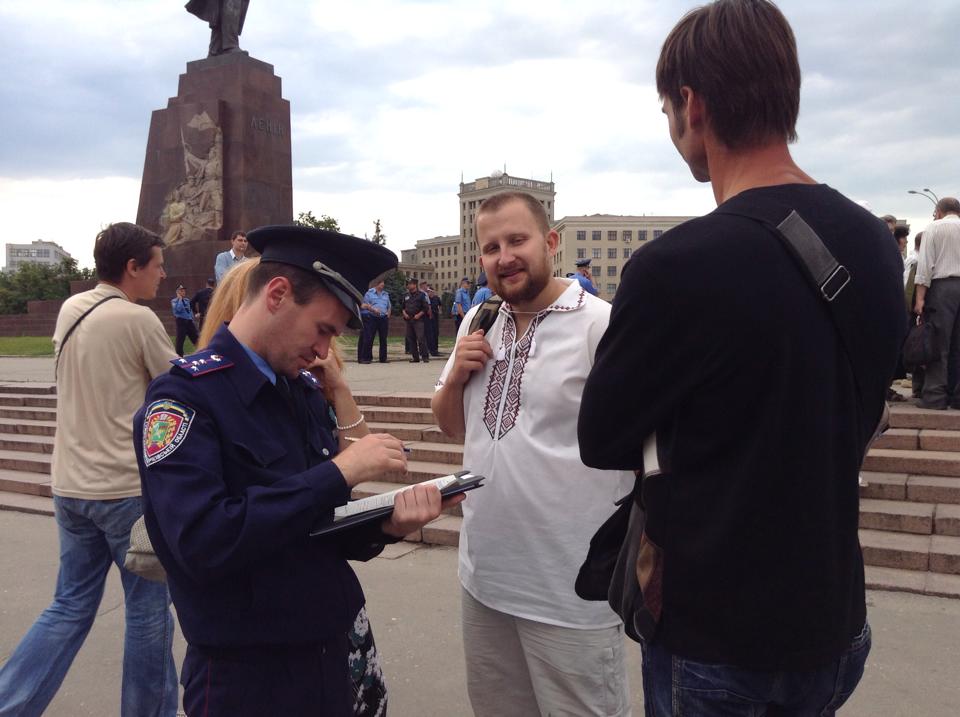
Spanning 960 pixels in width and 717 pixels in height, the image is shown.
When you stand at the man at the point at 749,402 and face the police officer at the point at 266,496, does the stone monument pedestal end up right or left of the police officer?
right

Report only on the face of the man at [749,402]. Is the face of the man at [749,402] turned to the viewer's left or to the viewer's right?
to the viewer's left

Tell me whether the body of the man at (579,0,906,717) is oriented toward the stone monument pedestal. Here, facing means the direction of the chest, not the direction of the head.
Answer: yes

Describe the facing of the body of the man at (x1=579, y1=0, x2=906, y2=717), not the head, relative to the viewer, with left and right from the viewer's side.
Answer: facing away from the viewer and to the left of the viewer

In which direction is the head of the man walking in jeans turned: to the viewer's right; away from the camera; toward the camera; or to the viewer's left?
to the viewer's right

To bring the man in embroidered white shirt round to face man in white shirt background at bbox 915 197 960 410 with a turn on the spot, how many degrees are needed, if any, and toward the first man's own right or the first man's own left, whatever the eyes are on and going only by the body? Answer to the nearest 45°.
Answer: approximately 180°

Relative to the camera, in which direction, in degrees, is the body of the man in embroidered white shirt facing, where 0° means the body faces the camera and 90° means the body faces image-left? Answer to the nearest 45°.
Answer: approximately 45°

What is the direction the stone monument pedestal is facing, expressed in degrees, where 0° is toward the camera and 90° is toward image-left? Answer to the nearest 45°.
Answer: approximately 315°
